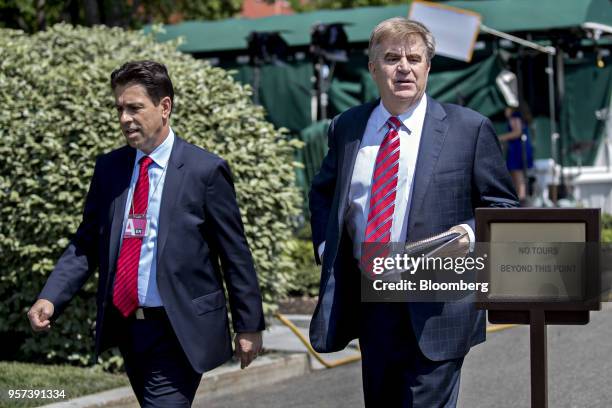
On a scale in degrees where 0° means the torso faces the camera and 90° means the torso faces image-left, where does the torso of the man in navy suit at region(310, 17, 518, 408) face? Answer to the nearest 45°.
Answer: approximately 45°

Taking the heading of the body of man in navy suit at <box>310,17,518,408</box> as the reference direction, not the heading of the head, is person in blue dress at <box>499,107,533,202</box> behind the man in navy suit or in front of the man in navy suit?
behind

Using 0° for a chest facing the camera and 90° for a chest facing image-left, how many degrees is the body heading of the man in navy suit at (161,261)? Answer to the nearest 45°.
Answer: approximately 45°

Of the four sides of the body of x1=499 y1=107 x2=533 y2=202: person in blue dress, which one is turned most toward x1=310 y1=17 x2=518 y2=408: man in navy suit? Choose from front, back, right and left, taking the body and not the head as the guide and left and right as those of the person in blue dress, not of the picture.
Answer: left

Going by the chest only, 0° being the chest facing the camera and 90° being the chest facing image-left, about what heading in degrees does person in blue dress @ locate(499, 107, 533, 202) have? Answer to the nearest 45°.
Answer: approximately 90°

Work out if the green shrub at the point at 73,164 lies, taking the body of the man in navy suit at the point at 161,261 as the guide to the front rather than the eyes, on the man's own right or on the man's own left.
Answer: on the man's own right
